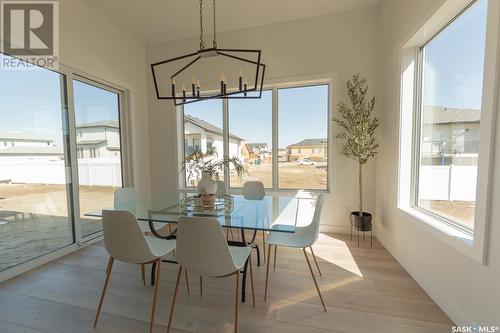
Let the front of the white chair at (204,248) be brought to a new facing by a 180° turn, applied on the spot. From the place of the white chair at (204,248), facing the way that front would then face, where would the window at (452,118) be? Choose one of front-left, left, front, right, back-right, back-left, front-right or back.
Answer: back-left

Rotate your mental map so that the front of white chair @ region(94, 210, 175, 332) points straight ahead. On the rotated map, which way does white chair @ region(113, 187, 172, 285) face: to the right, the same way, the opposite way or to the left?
to the right

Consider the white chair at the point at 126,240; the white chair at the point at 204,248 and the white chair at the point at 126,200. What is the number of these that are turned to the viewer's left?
0

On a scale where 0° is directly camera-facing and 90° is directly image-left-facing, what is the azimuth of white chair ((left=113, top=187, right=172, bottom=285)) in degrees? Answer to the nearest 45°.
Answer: approximately 315°

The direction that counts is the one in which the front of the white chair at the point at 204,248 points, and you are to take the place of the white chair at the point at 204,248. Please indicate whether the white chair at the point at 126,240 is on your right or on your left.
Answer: on your left

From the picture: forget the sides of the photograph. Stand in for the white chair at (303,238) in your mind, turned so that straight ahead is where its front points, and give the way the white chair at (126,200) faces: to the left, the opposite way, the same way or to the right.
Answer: the opposite way

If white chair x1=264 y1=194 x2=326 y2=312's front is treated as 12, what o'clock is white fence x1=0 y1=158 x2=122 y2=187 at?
The white fence is roughly at 12 o'clock from the white chair.

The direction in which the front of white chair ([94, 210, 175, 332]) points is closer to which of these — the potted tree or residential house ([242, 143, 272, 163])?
the residential house

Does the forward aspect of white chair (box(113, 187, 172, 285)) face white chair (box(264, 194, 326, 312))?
yes

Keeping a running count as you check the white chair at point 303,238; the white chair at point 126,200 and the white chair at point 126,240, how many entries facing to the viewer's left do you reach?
1

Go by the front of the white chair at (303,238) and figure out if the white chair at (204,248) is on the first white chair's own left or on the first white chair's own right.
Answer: on the first white chair's own left

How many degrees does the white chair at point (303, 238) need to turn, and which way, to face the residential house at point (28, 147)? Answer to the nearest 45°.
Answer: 0° — it already faces it

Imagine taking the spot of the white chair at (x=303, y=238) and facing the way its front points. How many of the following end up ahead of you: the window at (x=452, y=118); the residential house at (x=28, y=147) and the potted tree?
1

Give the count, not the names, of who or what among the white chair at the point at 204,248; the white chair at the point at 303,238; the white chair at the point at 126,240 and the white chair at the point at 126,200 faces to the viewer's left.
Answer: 1

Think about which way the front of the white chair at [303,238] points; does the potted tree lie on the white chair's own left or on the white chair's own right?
on the white chair's own right

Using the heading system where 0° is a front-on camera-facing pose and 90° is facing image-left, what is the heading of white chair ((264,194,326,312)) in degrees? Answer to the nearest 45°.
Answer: approximately 90°

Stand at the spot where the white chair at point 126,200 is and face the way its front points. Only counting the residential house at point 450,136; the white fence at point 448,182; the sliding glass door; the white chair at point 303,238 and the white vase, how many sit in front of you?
4

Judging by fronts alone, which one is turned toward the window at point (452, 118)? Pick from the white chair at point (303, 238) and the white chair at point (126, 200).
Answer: the white chair at point (126, 200)

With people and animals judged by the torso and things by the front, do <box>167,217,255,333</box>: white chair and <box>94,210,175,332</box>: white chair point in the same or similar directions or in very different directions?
same or similar directions
